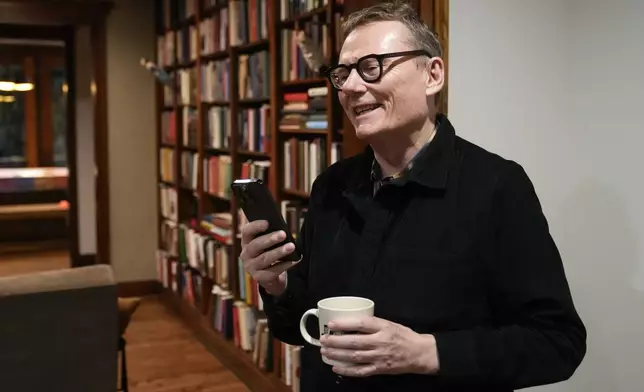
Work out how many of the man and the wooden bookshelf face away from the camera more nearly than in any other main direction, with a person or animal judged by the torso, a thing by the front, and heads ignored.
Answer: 0

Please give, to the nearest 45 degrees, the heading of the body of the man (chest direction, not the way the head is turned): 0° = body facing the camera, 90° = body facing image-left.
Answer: approximately 45°

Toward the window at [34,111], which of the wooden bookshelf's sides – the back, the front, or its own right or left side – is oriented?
right

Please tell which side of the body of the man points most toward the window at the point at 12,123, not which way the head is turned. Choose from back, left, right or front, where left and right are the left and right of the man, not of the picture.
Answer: right

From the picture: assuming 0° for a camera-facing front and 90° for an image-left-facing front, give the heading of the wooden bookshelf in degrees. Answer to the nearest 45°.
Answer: approximately 45°

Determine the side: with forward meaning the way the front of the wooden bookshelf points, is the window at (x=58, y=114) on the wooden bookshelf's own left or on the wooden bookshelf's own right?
on the wooden bookshelf's own right

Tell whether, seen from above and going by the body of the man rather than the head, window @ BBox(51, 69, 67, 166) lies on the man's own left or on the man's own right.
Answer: on the man's own right

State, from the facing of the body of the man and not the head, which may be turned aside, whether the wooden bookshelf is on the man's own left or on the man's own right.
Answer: on the man's own right
